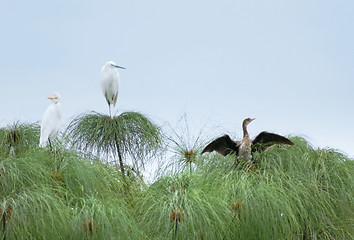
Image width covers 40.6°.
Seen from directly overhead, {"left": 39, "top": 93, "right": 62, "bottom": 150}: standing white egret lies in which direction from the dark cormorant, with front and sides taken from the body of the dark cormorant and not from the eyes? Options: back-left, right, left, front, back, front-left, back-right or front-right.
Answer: right

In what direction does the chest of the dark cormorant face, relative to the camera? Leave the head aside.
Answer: toward the camera

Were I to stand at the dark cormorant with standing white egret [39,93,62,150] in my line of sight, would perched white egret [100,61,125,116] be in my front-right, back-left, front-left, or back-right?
front-right
